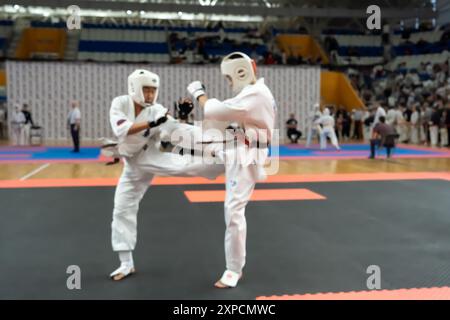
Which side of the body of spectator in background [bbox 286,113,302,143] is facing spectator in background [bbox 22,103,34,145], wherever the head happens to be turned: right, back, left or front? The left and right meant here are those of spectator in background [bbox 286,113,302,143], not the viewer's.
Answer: right

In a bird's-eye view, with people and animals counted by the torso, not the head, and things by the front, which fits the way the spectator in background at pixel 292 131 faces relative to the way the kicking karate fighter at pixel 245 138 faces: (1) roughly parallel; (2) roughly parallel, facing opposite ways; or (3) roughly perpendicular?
roughly perpendicular

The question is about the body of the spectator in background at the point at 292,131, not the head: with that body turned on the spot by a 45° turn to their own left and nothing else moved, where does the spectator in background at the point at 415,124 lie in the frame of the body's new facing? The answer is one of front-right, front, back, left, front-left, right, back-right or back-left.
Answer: front-left

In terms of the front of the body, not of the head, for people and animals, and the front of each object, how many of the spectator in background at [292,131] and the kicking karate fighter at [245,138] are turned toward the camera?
1

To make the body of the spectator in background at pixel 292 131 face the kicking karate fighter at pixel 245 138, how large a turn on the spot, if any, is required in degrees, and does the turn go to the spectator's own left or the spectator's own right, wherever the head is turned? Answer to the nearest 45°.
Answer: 0° — they already face them

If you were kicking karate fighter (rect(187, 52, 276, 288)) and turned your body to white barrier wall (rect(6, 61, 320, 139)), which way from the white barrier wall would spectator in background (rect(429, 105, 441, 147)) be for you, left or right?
right

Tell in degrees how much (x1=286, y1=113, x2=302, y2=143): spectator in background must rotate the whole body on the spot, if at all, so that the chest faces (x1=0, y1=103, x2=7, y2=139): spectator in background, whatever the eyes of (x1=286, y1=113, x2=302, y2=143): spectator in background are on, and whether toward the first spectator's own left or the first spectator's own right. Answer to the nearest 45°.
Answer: approximately 90° to the first spectator's own right
